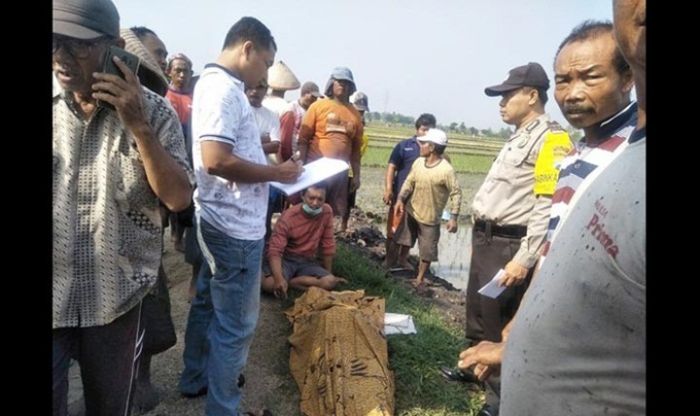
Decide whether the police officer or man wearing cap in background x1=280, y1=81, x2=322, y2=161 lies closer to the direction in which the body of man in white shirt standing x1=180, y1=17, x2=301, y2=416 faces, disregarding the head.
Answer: the police officer

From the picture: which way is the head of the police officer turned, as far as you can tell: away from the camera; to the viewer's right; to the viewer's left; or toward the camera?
to the viewer's left

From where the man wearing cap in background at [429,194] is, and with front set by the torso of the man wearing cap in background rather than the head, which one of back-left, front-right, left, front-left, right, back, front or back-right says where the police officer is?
front-left

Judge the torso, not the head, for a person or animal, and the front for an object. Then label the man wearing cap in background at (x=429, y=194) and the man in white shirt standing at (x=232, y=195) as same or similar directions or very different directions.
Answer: very different directions

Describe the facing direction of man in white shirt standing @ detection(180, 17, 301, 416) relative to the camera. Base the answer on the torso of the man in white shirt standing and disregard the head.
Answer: to the viewer's right

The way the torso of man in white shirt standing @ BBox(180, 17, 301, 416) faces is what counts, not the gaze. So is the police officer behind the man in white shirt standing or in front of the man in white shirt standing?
in front

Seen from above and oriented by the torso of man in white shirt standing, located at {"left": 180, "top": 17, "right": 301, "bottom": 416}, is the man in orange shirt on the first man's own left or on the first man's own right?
on the first man's own left

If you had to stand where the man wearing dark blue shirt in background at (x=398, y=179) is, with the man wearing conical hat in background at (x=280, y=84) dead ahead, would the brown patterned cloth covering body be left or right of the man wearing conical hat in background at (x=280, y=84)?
left

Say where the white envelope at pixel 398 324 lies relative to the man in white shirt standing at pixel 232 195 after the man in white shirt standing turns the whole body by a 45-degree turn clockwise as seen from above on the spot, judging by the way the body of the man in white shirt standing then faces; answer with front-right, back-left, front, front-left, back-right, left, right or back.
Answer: left

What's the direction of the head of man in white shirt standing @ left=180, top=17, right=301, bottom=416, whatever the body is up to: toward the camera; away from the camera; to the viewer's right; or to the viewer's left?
to the viewer's right

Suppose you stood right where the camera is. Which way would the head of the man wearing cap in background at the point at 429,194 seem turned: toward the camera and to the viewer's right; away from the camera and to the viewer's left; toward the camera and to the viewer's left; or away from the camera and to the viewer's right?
toward the camera and to the viewer's left

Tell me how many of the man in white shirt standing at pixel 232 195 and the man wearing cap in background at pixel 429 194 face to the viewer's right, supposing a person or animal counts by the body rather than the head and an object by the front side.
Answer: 1
